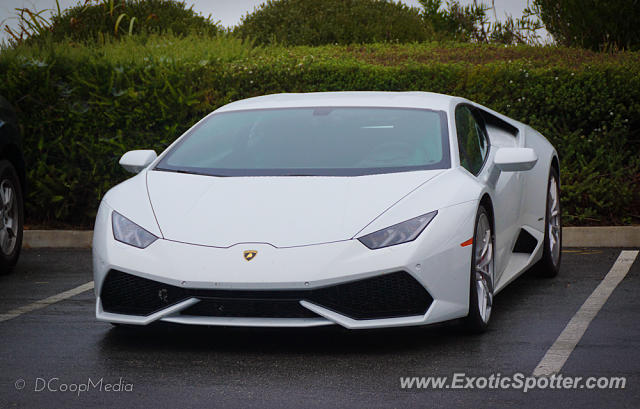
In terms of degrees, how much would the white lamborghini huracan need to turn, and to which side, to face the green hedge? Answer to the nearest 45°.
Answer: approximately 135° to its right

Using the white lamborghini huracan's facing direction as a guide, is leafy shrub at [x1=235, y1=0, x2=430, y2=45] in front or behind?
behind

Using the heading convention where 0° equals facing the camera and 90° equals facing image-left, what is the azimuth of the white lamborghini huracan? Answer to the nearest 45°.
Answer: approximately 45°

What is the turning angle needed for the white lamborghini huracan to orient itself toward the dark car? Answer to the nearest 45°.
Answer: approximately 90° to its right

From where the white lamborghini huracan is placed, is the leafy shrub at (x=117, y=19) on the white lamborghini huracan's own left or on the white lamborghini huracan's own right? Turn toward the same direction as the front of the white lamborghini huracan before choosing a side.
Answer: on the white lamborghini huracan's own right

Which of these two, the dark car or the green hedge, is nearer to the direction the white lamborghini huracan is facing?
the dark car
